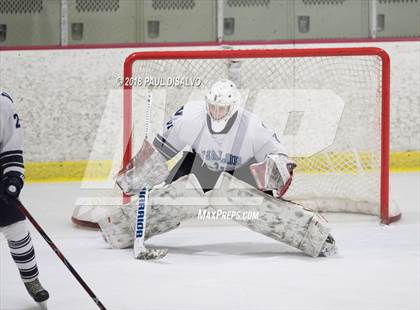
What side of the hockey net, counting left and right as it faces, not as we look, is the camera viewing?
front

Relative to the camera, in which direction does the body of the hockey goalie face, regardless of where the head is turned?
toward the camera

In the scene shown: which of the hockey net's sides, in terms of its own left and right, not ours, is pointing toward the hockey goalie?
front

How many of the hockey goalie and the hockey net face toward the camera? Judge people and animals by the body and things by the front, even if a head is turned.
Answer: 2

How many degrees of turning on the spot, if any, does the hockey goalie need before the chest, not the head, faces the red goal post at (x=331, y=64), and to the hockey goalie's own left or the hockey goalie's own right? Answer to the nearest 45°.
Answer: approximately 135° to the hockey goalie's own left

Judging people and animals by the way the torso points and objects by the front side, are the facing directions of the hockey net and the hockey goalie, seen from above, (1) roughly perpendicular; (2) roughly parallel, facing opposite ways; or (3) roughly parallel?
roughly parallel

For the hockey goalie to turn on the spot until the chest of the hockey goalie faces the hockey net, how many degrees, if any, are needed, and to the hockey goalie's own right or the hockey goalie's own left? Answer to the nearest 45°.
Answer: approximately 180°
